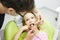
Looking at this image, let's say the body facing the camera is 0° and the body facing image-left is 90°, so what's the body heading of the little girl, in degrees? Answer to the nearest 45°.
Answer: approximately 0°
